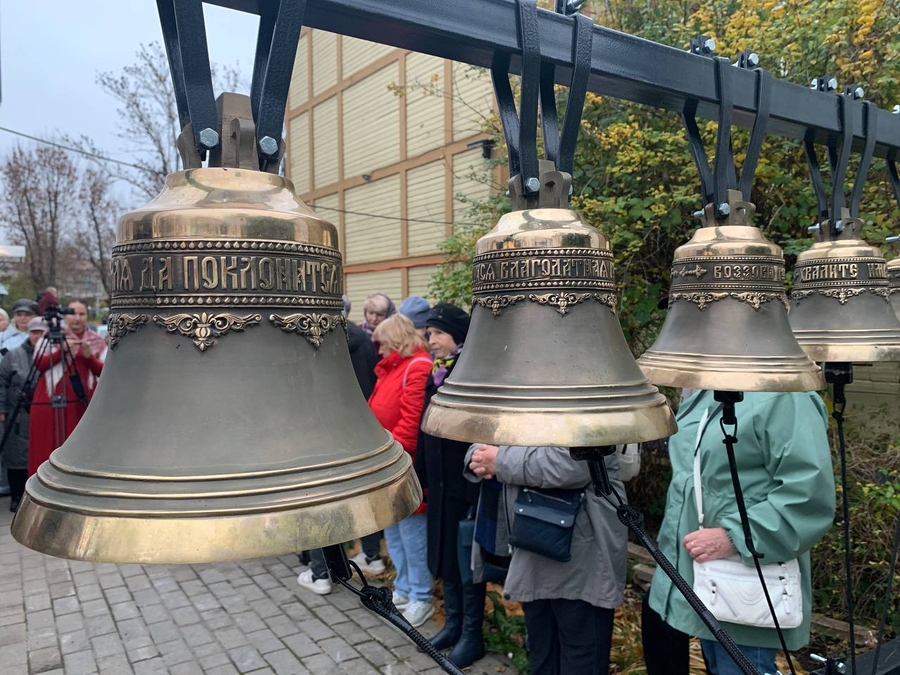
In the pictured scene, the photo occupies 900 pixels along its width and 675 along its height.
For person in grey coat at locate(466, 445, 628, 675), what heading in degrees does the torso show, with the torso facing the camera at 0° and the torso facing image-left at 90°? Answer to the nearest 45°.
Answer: approximately 45°

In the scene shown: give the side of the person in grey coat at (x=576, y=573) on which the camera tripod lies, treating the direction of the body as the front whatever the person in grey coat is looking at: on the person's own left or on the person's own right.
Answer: on the person's own right

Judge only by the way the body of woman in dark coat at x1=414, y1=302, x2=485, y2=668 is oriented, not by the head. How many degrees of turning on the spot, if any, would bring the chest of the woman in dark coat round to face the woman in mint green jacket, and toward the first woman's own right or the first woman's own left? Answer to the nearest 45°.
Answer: approximately 90° to the first woman's own left

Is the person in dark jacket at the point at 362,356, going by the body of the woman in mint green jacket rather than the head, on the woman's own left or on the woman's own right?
on the woman's own right

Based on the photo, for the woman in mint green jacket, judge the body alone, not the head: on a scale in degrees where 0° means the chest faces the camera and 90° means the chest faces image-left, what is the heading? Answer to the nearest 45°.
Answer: approximately 45°

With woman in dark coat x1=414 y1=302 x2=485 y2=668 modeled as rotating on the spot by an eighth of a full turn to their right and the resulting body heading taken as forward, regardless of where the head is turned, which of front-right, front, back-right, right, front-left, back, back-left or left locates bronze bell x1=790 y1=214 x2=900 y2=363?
back-left
